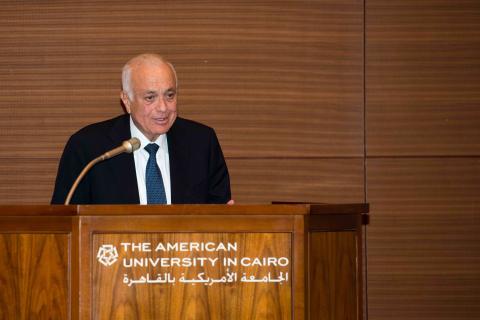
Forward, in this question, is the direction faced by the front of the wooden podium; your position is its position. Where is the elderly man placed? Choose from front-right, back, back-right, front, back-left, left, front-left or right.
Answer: back

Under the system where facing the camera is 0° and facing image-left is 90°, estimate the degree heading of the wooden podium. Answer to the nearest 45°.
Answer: approximately 0°
